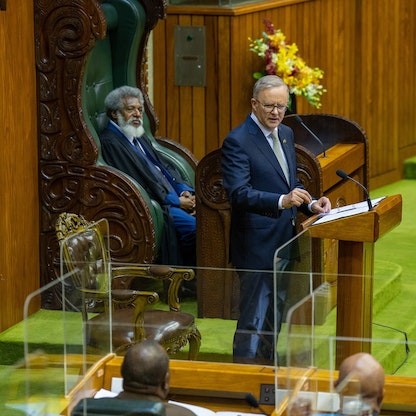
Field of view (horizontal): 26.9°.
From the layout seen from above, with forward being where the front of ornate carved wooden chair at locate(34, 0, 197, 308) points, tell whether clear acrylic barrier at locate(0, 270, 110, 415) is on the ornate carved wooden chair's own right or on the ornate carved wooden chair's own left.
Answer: on the ornate carved wooden chair's own right

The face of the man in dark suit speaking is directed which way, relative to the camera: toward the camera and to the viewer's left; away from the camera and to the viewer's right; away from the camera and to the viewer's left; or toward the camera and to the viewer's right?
toward the camera and to the viewer's right

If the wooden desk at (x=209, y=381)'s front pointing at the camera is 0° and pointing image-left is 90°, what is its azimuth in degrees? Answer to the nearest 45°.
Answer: approximately 0°

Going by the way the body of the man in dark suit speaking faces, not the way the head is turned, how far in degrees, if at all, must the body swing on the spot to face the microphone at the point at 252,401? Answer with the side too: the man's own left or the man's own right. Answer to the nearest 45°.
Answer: approximately 45° to the man's own right

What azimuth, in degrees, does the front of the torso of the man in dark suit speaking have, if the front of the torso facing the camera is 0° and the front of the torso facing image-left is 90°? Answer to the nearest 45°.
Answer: approximately 315°

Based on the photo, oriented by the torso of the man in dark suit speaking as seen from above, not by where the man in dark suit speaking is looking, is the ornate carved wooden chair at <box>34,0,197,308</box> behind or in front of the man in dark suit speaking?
behind

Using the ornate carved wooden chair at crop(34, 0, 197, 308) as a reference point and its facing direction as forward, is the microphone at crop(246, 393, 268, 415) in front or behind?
in front
